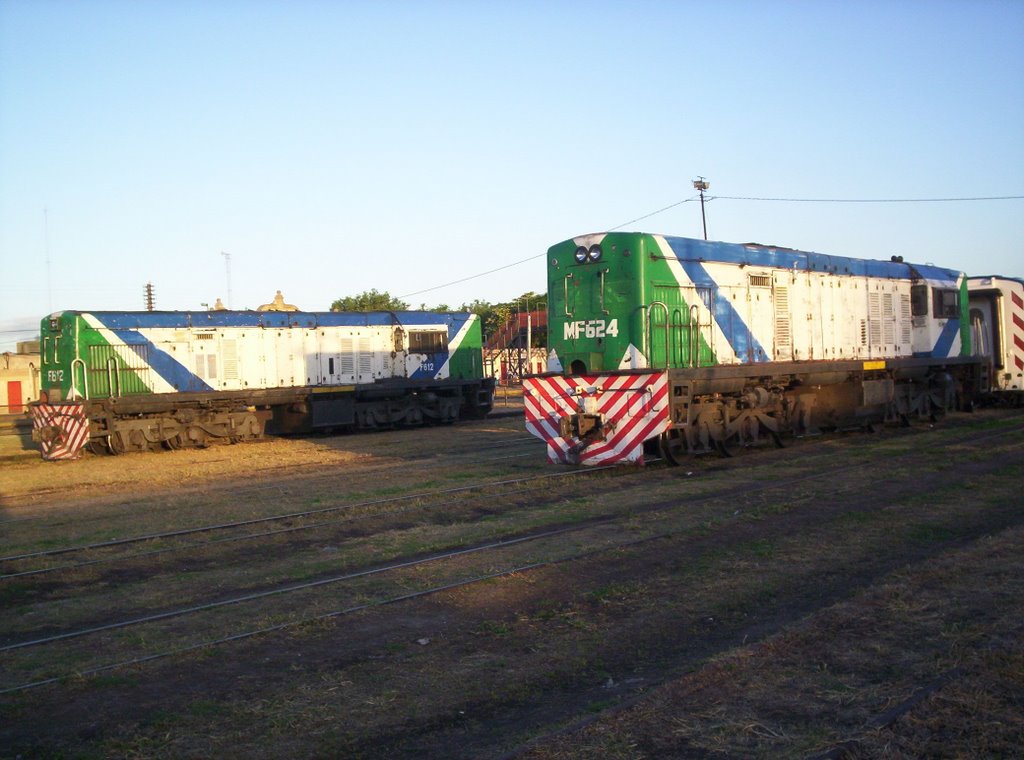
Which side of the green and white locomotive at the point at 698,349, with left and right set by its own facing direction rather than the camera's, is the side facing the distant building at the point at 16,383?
right

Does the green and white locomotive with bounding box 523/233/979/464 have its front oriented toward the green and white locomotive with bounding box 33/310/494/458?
no

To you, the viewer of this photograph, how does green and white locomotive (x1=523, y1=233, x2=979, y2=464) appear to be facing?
facing the viewer and to the left of the viewer
